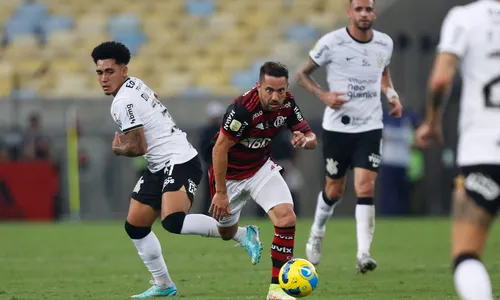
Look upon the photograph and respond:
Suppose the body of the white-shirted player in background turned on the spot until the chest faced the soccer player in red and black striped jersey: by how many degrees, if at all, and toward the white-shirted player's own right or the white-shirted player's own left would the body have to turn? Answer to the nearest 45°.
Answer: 0° — they already face them

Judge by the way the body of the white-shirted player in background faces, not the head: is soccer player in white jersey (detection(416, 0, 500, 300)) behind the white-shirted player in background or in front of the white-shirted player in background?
in front

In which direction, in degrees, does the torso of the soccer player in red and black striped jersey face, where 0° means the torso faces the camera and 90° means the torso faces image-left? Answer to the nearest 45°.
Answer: approximately 315°

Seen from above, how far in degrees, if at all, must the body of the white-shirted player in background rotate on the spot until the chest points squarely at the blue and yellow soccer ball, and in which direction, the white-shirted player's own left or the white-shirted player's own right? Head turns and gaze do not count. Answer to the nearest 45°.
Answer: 0° — they already face it
